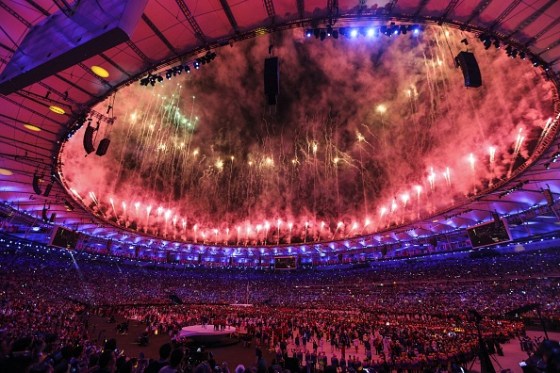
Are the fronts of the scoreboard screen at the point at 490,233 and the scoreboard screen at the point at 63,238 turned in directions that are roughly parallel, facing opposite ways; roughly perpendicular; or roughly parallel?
roughly parallel, facing opposite ways

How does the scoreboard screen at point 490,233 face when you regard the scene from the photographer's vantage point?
facing the viewer and to the left of the viewer

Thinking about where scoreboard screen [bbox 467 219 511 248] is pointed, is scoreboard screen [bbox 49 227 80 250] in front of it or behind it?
in front

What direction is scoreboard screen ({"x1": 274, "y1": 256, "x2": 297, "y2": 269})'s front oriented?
toward the camera

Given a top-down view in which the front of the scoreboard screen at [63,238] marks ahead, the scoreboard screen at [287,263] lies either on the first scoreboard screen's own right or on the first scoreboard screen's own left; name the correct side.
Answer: on the first scoreboard screen's own left

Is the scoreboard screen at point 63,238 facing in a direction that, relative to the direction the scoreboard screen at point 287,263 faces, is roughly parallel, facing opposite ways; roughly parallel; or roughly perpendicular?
roughly perpendicular

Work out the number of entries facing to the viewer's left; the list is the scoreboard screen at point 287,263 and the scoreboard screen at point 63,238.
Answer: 0

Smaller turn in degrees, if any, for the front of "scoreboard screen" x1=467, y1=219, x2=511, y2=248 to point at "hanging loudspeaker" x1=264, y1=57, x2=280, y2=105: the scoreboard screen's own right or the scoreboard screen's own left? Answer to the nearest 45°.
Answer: approximately 45° to the scoreboard screen's own left

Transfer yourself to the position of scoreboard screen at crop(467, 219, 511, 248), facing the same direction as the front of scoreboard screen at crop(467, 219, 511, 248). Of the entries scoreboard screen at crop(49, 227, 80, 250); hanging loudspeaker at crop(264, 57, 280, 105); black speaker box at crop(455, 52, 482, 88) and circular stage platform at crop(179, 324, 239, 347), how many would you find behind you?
0

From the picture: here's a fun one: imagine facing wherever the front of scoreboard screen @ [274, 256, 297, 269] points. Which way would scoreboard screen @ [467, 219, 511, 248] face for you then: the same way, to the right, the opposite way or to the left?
to the right

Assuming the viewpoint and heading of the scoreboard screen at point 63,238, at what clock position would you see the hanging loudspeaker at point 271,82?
The hanging loudspeaker is roughly at 1 o'clock from the scoreboard screen.

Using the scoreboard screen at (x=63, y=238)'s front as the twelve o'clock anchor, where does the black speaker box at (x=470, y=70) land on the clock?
The black speaker box is roughly at 1 o'clock from the scoreboard screen.

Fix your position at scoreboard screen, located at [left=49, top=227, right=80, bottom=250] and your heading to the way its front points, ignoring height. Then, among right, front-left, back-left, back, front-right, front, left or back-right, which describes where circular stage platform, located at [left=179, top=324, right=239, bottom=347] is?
front

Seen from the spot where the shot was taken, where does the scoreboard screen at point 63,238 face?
facing the viewer and to the right of the viewer

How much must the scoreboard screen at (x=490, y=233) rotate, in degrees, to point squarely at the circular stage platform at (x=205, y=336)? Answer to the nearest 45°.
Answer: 0° — it already faces it

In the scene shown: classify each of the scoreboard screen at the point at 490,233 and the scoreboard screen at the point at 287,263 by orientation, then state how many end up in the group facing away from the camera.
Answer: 0

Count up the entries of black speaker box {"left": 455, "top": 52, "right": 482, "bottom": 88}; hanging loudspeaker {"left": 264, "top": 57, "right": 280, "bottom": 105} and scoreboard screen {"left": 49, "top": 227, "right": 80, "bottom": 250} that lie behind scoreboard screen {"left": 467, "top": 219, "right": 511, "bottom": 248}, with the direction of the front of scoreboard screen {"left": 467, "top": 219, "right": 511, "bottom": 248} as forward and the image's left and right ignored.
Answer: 0

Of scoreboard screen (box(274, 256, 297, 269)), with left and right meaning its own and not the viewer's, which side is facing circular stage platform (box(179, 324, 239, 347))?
front

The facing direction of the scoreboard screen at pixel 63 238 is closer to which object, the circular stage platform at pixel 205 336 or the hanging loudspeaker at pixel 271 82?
the circular stage platform
